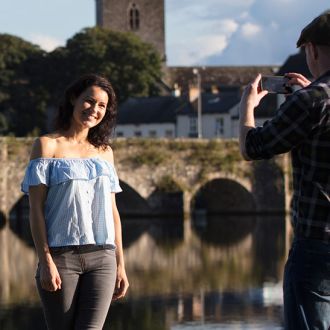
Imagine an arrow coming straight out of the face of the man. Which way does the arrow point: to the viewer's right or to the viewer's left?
to the viewer's left

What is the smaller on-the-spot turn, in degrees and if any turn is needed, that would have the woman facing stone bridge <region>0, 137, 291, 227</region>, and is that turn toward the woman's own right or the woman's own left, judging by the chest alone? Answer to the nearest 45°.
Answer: approximately 135° to the woman's own left

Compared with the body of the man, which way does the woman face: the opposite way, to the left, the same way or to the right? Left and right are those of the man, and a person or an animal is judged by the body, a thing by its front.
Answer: the opposite way

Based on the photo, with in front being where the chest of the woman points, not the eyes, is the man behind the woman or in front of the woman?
in front

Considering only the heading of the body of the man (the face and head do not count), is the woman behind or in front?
in front

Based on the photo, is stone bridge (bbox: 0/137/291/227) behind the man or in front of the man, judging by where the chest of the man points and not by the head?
in front

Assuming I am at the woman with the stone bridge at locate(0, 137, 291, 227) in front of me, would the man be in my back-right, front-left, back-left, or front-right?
back-right

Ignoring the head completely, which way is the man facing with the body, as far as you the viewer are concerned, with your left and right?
facing away from the viewer and to the left of the viewer

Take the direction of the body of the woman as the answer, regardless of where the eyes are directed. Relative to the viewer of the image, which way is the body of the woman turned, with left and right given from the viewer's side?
facing the viewer and to the right of the viewer
